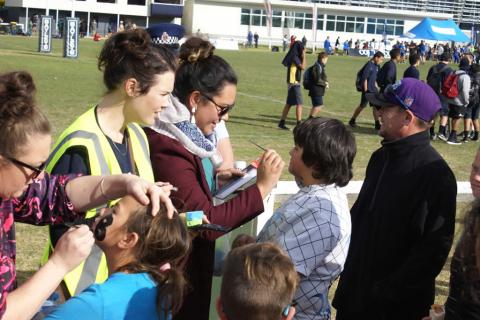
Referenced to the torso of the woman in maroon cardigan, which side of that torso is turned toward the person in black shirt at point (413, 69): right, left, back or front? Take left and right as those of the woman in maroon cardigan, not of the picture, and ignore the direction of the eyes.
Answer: left

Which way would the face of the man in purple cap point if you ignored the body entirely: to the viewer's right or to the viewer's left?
to the viewer's left

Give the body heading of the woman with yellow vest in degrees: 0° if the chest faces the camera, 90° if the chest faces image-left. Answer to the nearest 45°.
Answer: approximately 315°

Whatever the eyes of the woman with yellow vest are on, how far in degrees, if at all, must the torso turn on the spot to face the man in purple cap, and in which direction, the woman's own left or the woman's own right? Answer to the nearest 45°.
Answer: approximately 45° to the woman's own left

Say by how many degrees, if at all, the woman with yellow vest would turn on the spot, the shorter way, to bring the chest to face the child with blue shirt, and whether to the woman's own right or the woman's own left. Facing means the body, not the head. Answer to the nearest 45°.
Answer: approximately 45° to the woman's own right

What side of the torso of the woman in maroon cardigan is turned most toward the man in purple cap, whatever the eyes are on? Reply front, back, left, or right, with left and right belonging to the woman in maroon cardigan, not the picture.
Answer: front

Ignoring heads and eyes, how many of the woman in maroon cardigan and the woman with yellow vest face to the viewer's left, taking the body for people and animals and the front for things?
0

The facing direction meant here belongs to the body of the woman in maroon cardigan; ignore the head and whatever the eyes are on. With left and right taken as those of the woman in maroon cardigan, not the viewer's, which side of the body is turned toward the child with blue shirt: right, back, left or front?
right

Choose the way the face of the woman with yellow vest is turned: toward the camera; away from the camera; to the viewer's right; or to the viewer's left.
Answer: to the viewer's right

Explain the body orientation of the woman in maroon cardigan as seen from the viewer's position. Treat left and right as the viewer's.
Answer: facing to the right of the viewer

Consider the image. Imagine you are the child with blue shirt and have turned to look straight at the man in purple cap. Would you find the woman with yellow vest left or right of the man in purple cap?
left

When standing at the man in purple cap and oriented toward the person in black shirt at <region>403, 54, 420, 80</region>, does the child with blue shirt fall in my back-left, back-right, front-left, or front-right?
back-left

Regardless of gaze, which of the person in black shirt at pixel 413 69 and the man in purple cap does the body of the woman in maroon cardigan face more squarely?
the man in purple cap
